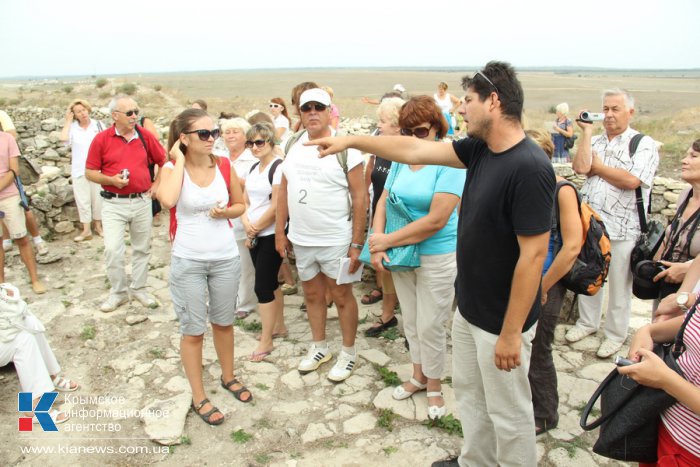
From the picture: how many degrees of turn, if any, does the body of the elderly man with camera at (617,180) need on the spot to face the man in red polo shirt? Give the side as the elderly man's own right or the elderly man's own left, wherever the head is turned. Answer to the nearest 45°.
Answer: approximately 45° to the elderly man's own right

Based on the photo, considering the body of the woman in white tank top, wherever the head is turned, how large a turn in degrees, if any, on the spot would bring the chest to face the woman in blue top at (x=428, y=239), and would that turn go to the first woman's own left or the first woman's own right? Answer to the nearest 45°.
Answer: approximately 45° to the first woman's own left

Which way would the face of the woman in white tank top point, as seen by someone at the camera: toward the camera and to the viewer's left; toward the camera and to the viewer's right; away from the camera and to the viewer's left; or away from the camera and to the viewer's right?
toward the camera and to the viewer's right

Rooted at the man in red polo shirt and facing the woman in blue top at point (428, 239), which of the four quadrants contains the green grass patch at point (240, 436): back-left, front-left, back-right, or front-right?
front-right

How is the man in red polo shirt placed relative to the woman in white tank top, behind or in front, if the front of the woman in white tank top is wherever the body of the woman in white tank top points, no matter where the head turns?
behind

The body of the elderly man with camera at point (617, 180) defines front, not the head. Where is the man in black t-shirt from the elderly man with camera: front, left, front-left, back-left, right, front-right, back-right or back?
front-left

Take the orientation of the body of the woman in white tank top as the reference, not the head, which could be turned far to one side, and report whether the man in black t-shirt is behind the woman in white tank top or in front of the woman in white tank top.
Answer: in front

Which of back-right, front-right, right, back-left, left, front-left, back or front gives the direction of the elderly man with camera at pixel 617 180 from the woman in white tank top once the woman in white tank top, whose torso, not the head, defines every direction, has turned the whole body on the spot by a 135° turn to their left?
right

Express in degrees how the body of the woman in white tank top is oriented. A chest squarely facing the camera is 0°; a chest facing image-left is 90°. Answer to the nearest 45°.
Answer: approximately 315°

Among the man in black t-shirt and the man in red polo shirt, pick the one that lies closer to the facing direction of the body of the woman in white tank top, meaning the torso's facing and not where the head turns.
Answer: the man in black t-shirt

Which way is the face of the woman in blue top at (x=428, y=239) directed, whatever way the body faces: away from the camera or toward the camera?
toward the camera

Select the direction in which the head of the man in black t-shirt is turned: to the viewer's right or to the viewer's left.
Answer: to the viewer's left
